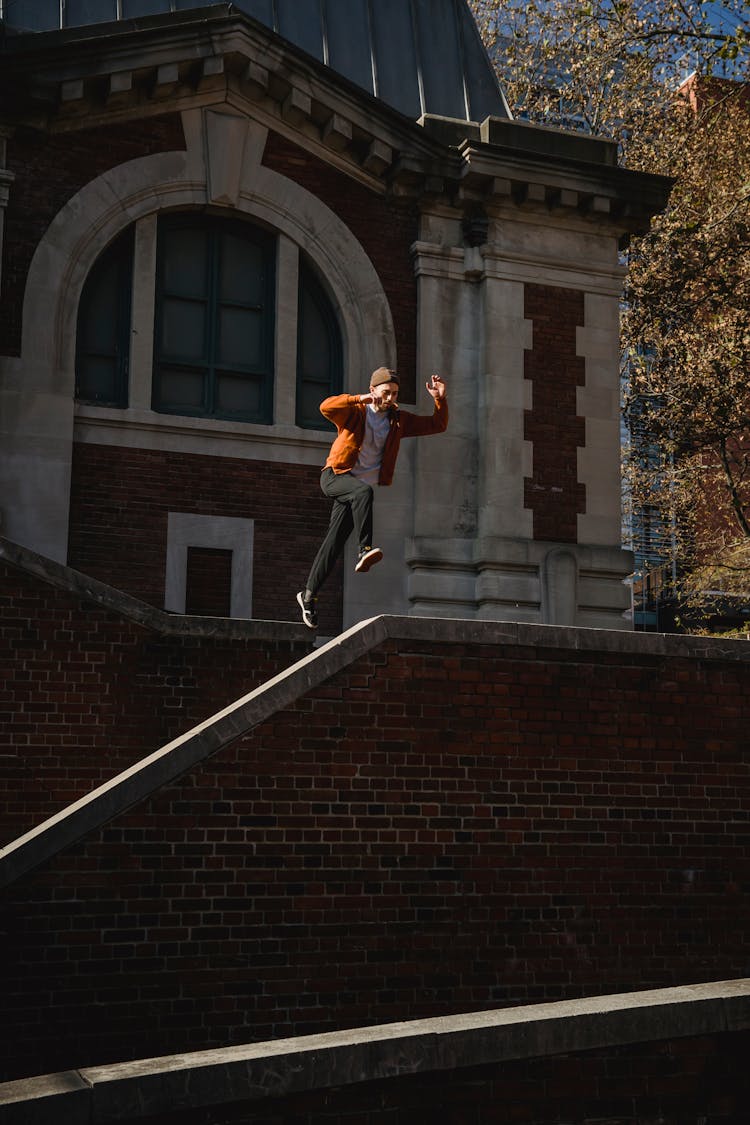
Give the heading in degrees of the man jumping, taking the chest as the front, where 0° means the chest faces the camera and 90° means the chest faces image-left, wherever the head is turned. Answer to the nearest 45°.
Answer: approximately 315°

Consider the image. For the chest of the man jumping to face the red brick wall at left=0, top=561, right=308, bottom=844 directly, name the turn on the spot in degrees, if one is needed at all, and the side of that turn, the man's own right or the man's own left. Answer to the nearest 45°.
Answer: approximately 135° to the man's own right

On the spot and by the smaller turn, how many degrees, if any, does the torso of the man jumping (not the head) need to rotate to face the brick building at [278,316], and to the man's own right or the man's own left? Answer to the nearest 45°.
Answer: approximately 135° to the man's own left
